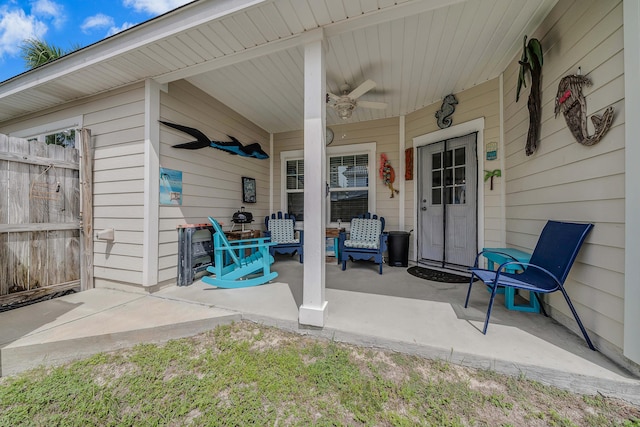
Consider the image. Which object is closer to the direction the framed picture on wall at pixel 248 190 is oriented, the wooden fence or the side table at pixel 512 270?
the side table

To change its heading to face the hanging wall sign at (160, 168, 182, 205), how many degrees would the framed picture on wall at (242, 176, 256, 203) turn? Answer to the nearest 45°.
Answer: approximately 90° to its right

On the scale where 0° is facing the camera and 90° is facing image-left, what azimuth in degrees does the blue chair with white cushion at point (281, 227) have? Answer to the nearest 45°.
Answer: approximately 315°

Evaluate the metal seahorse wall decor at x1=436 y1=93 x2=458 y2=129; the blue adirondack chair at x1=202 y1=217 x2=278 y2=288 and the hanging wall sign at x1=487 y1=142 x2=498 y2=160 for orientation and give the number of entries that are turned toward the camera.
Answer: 2

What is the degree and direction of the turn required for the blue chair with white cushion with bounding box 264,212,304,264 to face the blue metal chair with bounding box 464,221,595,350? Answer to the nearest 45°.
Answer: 0° — it already faces it

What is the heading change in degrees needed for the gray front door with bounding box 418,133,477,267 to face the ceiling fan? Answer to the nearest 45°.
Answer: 0° — it already faces it
